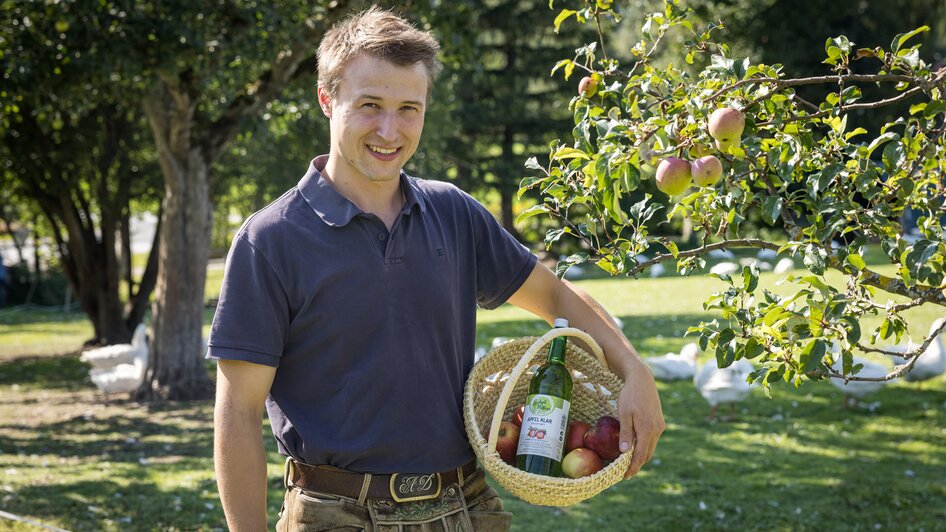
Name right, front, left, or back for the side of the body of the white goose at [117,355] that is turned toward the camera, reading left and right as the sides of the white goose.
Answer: right

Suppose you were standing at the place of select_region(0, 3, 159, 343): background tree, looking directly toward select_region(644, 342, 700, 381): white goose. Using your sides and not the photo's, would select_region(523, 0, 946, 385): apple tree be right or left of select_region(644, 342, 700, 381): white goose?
right

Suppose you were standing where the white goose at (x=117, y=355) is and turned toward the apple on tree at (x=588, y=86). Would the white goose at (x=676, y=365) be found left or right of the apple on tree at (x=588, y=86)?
left
